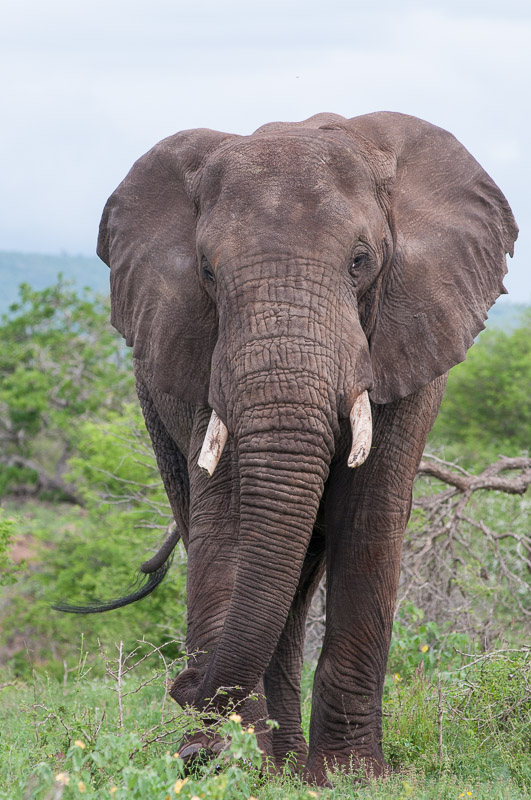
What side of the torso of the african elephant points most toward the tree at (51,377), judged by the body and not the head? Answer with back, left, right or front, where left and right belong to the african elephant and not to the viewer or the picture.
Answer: back

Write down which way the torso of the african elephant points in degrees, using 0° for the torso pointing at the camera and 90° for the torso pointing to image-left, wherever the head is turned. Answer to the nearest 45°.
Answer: approximately 0°

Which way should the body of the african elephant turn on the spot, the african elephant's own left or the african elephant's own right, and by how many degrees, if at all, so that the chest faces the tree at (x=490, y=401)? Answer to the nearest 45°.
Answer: approximately 180°

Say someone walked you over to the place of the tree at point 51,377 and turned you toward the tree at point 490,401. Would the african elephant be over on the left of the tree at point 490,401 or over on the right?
right
